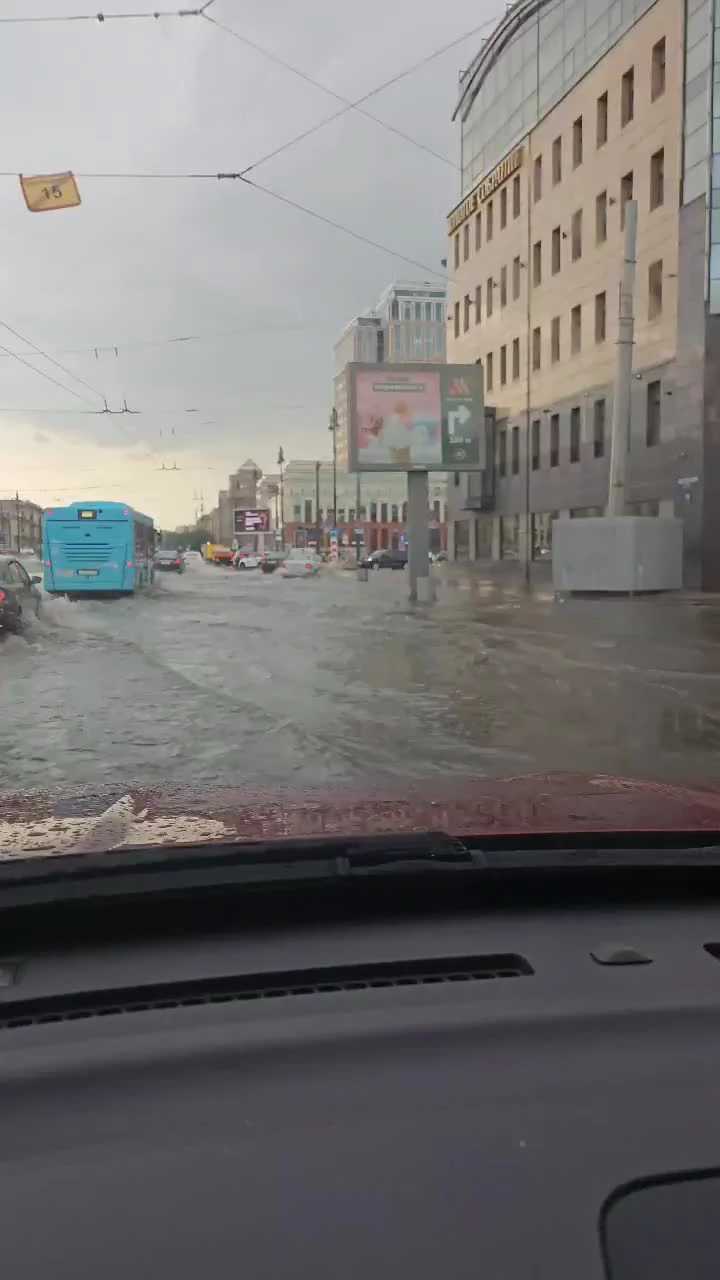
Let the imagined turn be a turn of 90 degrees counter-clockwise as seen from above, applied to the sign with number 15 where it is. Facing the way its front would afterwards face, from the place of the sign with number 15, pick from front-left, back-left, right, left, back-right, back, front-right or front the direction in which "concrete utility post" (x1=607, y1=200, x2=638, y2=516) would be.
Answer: front-left

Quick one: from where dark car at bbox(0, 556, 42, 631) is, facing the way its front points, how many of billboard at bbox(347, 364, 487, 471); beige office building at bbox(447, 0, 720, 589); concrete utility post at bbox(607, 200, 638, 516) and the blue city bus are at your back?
0

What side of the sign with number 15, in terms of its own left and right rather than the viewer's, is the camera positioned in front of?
front

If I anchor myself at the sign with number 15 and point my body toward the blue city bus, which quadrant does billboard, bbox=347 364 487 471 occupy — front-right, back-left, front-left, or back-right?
front-right

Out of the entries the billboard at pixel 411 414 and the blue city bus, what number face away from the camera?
1

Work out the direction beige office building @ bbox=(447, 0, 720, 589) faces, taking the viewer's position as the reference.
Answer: facing the viewer and to the left of the viewer

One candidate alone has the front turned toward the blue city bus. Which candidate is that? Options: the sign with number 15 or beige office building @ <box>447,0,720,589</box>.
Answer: the beige office building

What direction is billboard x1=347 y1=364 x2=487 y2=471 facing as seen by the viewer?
toward the camera

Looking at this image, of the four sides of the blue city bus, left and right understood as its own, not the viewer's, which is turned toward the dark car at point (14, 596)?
back

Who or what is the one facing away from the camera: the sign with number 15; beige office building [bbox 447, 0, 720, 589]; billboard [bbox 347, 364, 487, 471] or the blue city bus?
the blue city bus

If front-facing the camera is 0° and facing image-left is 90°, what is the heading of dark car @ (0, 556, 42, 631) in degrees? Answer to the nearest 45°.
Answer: approximately 225°

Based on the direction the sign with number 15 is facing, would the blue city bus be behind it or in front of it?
behind

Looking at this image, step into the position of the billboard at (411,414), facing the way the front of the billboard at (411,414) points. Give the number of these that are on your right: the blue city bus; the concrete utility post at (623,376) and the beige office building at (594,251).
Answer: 1

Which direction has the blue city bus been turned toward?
away from the camera

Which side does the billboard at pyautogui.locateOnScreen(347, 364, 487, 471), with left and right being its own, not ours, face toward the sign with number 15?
front

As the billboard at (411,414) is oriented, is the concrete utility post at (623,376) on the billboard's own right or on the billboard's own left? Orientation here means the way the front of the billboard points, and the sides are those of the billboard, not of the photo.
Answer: on the billboard's own left
